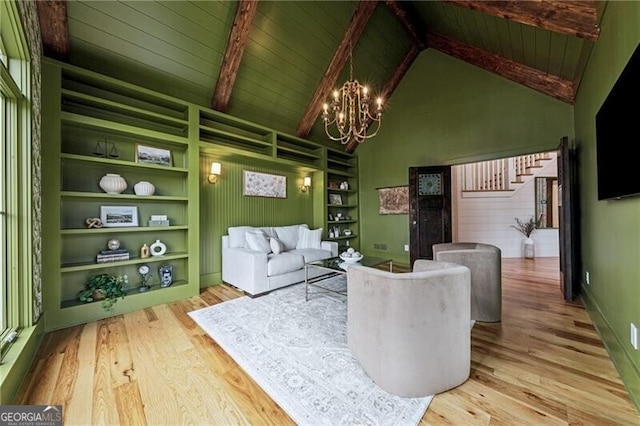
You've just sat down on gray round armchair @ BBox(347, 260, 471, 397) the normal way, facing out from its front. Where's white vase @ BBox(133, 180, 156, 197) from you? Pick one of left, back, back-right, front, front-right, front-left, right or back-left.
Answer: front-left

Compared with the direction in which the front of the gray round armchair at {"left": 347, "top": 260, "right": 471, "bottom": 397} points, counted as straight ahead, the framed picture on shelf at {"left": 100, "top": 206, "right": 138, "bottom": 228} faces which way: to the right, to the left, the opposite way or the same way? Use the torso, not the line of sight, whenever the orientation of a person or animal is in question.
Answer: the opposite way

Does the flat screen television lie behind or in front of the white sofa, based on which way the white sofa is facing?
in front

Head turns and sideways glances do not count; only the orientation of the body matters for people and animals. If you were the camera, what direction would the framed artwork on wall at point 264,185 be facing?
facing the viewer and to the right of the viewer

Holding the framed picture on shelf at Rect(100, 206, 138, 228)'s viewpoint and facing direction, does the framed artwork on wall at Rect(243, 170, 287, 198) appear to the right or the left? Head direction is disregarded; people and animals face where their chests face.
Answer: on its left

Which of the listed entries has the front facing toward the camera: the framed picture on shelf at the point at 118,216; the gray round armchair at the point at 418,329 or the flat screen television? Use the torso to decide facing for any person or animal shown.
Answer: the framed picture on shelf

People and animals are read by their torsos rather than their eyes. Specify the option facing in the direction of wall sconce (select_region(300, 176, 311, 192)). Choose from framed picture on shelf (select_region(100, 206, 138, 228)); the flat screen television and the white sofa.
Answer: the flat screen television

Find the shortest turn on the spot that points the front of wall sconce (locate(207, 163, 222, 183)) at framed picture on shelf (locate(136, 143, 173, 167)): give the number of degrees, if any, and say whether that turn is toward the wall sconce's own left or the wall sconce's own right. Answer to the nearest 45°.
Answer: approximately 135° to the wall sconce's own right

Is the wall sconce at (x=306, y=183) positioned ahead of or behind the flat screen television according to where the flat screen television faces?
ahead

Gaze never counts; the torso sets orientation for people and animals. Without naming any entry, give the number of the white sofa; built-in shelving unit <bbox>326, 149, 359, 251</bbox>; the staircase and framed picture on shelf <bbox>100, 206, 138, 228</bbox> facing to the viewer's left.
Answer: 1

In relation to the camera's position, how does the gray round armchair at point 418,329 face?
facing away from the viewer and to the left of the viewer

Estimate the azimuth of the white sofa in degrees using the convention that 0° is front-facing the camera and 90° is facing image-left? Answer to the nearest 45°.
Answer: approximately 315°

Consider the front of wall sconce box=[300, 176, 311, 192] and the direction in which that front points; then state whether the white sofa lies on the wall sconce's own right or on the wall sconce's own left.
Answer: on the wall sconce's own right

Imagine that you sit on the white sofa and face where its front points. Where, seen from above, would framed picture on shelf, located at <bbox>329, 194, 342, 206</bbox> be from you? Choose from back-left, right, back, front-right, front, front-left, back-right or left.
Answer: left
